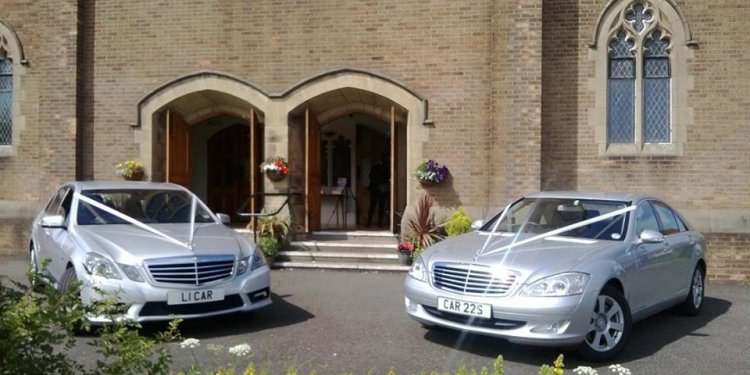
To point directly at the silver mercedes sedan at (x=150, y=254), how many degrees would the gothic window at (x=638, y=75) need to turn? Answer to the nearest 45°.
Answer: approximately 45° to its right

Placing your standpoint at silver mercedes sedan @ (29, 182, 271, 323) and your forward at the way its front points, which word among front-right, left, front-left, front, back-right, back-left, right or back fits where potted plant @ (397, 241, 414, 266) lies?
left

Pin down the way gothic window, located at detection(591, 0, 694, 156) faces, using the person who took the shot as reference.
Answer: facing the viewer

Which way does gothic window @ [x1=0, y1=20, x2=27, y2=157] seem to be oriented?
toward the camera

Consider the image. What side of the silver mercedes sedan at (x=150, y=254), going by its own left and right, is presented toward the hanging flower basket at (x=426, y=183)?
left

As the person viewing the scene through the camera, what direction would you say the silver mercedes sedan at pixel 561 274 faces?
facing the viewer and to the left of the viewer

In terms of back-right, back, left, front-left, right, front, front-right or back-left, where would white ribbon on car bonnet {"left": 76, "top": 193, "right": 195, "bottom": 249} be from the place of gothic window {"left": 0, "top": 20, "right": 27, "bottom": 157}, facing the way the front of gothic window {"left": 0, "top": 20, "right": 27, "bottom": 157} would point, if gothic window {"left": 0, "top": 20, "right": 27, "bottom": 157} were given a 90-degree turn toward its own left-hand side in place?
right

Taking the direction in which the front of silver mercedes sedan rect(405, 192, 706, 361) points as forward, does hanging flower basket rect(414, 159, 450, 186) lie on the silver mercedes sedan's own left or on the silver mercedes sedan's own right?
on the silver mercedes sedan's own right

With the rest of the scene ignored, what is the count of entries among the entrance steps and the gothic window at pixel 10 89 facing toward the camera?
2

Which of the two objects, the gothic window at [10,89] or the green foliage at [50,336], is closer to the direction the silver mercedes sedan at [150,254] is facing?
the green foliage

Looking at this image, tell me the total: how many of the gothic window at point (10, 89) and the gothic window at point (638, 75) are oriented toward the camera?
2

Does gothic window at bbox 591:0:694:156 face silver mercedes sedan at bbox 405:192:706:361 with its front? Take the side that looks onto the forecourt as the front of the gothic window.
yes

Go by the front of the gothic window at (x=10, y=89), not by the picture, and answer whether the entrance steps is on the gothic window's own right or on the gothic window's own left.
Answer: on the gothic window's own left

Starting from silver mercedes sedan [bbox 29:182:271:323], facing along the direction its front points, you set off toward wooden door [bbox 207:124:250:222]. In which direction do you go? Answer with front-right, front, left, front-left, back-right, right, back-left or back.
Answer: back-left

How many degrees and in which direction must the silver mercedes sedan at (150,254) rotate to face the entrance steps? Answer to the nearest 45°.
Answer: approximately 90° to its left

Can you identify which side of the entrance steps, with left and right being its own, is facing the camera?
front
